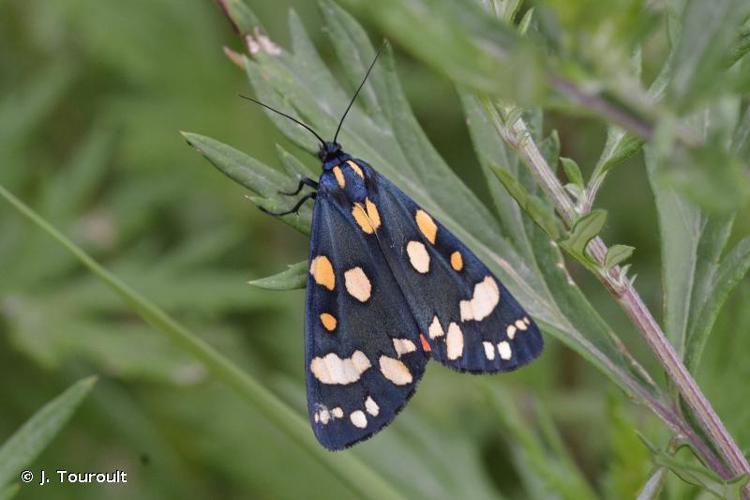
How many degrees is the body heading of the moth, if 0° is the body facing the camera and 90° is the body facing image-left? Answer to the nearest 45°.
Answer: approximately 135°

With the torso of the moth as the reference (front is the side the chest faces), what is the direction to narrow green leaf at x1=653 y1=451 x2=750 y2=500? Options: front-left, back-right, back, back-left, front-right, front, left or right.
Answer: back

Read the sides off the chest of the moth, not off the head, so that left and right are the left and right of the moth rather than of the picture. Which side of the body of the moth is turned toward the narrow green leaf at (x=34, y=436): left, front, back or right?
left
